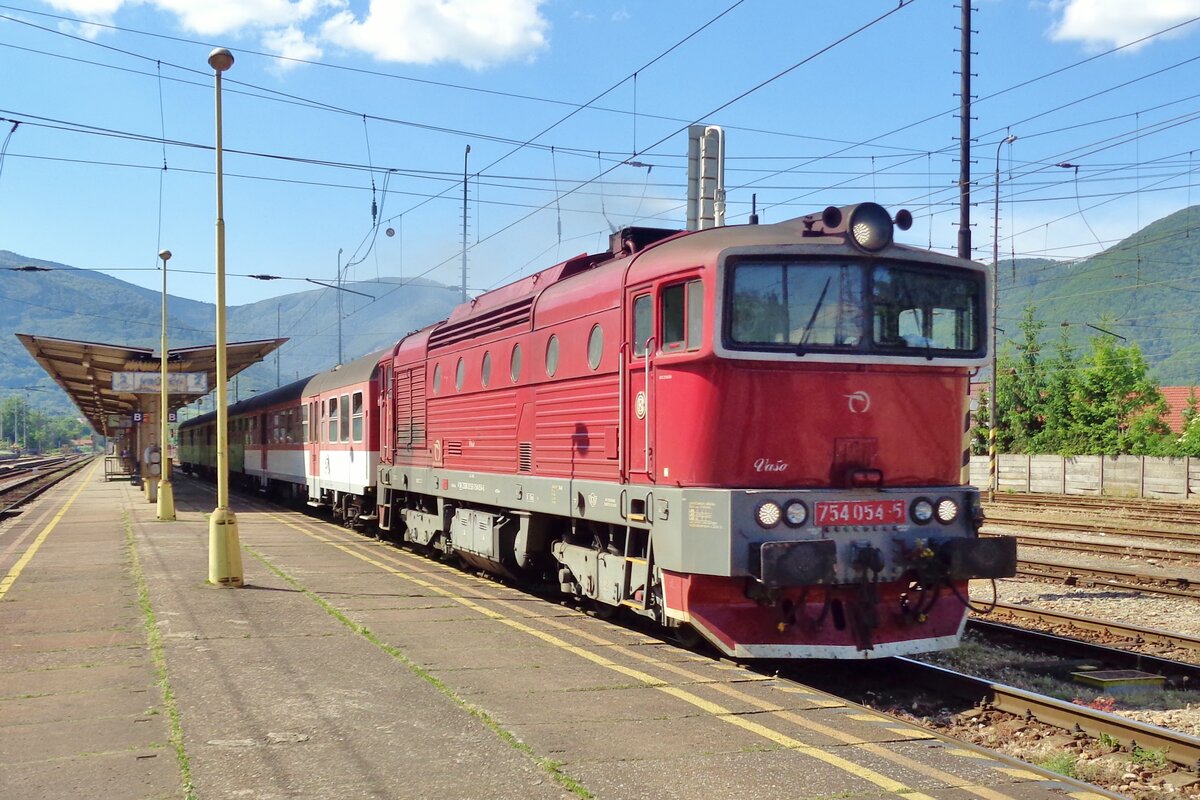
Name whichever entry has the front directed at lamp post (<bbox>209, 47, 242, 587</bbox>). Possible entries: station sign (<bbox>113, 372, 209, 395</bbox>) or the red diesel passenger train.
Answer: the station sign

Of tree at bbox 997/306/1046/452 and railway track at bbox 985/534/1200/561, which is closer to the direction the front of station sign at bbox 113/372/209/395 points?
the railway track

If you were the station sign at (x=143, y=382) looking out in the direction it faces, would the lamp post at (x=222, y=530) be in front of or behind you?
in front

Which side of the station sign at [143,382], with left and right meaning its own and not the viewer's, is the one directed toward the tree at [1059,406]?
left

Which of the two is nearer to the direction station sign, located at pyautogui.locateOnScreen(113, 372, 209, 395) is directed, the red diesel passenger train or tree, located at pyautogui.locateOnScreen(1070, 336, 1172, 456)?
the red diesel passenger train

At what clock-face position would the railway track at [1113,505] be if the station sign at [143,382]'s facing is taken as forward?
The railway track is roughly at 10 o'clock from the station sign.

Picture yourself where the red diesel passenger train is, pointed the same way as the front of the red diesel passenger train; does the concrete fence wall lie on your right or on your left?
on your left

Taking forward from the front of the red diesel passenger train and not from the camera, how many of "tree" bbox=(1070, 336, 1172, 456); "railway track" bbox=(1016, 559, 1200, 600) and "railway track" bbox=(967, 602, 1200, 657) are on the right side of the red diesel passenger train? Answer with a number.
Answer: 0

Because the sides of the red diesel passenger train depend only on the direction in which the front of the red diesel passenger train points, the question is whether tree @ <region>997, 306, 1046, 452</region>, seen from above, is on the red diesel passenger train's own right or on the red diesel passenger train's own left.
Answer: on the red diesel passenger train's own left

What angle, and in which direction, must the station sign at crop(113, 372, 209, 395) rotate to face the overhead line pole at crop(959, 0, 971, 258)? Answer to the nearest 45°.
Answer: approximately 45° to its left

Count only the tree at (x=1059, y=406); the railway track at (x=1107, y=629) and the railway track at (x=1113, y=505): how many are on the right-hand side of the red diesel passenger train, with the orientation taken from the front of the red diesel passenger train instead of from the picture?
0

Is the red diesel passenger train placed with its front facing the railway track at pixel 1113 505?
no

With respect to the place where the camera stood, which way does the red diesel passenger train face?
facing the viewer and to the right of the viewer

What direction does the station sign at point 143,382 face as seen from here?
toward the camera

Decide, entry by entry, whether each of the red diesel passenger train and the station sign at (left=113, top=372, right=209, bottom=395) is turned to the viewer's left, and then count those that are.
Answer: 0
